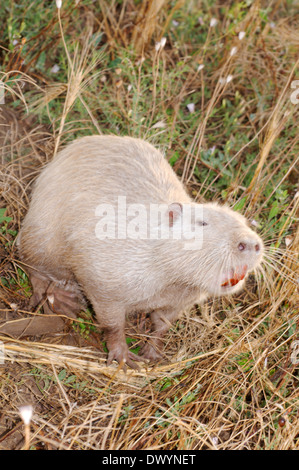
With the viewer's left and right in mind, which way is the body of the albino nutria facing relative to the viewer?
facing the viewer and to the right of the viewer
